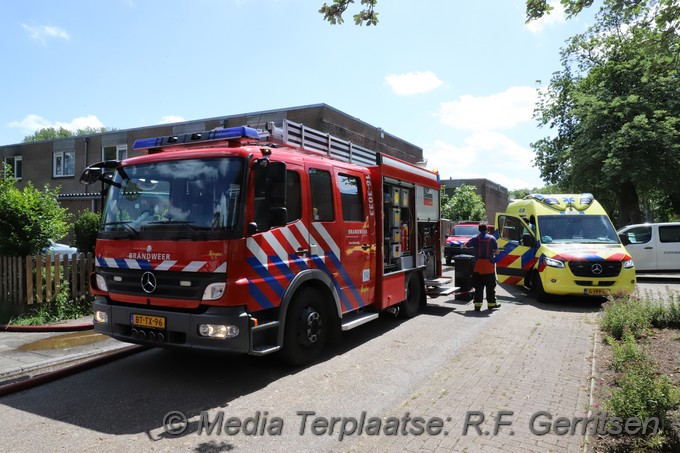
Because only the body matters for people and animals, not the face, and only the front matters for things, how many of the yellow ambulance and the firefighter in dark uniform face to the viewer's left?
0

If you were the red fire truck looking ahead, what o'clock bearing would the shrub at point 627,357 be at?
The shrub is roughly at 8 o'clock from the red fire truck.

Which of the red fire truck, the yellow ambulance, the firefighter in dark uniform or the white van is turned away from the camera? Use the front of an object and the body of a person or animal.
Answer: the firefighter in dark uniform

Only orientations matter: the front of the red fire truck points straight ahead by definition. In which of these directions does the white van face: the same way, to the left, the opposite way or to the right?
to the right

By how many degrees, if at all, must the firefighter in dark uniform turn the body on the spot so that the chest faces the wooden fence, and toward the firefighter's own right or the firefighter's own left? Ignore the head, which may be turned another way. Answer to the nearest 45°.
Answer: approximately 135° to the firefighter's own left

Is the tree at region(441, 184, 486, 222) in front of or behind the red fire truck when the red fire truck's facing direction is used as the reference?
behind

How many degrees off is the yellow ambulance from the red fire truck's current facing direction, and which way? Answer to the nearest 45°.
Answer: approximately 180°

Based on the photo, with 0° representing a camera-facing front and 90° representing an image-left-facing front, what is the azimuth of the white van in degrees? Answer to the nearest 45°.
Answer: approximately 90°

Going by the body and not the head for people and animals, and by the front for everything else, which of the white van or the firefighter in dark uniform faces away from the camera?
the firefighter in dark uniform

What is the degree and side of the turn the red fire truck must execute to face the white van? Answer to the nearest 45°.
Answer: approximately 180°

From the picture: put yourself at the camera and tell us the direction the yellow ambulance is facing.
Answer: facing the viewer and to the right of the viewer

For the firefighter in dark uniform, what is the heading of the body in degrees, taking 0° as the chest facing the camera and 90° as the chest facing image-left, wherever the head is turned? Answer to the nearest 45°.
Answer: approximately 180°

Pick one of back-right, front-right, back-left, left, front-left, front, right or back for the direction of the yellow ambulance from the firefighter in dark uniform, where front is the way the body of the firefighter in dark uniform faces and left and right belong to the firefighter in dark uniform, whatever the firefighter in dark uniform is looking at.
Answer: front-right

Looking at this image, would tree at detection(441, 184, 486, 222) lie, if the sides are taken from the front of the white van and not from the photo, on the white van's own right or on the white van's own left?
on the white van's own right

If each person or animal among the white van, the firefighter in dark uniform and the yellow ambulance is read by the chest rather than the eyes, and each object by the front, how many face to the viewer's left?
1

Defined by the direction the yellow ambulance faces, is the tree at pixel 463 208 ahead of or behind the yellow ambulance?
behind

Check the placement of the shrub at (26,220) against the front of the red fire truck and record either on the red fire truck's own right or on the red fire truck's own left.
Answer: on the red fire truck's own right
